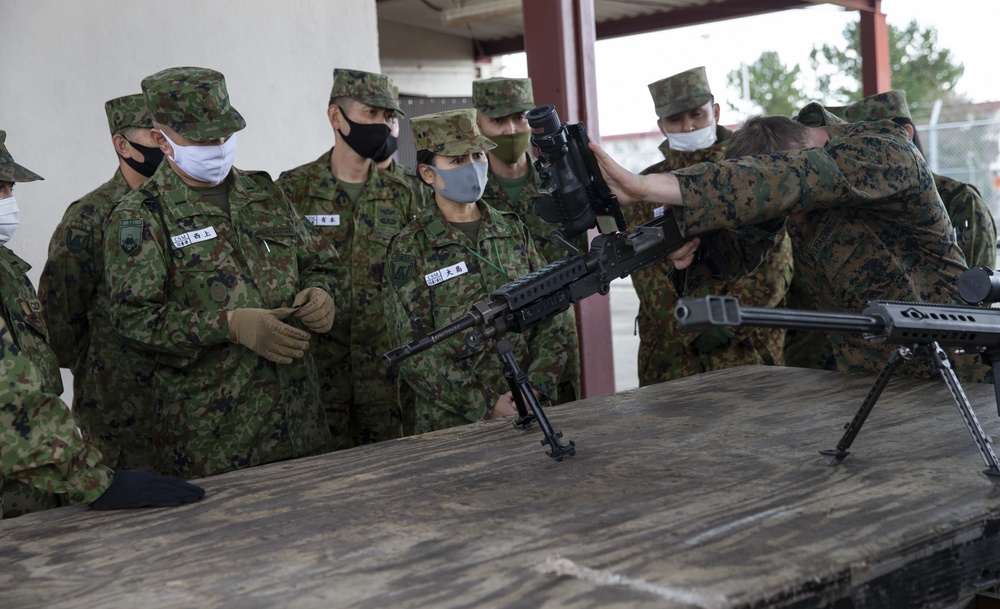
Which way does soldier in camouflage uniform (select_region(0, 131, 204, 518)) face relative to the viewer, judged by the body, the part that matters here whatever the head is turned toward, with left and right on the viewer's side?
facing to the right of the viewer

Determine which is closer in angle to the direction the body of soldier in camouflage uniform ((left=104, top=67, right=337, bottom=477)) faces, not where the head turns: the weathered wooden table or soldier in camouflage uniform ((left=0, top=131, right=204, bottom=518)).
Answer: the weathered wooden table

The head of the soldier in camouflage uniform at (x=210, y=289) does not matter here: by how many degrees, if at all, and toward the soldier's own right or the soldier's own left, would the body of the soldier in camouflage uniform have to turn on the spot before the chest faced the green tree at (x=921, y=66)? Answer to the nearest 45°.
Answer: approximately 90° to the soldier's own left

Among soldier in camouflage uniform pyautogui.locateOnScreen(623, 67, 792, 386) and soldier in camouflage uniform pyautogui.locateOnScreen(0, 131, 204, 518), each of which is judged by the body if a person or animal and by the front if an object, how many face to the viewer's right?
1

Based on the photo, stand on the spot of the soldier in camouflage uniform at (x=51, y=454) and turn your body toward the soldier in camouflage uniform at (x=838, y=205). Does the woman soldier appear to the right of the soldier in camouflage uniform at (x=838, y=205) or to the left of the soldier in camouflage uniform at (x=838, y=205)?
left

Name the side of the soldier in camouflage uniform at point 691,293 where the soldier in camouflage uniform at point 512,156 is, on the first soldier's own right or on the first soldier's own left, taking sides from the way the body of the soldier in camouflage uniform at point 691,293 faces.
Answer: on the first soldier's own right

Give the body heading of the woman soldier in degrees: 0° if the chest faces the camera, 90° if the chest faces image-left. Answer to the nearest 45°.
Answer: approximately 315°

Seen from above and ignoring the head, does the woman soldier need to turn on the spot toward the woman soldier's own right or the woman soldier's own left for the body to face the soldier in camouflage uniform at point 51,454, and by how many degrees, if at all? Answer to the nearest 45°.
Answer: approximately 90° to the woman soldier's own right
